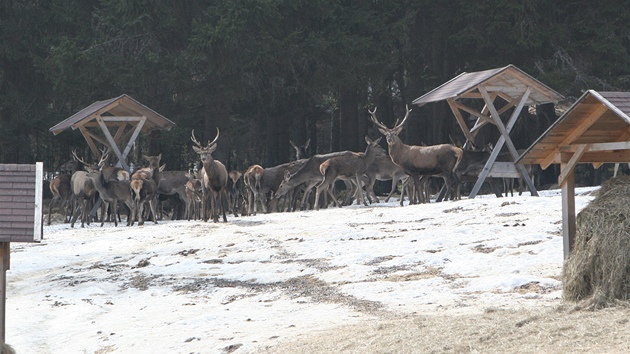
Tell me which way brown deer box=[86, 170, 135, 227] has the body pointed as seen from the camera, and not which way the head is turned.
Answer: to the viewer's left

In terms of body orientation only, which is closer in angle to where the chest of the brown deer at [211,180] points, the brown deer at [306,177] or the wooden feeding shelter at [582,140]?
the wooden feeding shelter

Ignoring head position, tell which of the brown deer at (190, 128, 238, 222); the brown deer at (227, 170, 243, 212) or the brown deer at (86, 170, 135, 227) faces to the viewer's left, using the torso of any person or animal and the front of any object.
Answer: the brown deer at (86, 170, 135, 227)

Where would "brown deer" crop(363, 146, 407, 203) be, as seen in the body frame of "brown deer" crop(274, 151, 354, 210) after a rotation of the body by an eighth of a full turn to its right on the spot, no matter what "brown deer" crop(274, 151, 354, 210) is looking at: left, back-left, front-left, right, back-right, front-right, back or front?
back-right

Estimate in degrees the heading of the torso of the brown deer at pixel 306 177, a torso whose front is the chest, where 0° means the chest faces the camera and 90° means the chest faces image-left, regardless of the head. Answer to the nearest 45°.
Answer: approximately 90°

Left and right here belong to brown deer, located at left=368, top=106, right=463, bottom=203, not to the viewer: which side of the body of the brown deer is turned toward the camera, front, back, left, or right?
left

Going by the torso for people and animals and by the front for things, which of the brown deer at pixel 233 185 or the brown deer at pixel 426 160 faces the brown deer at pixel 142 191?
the brown deer at pixel 426 160
